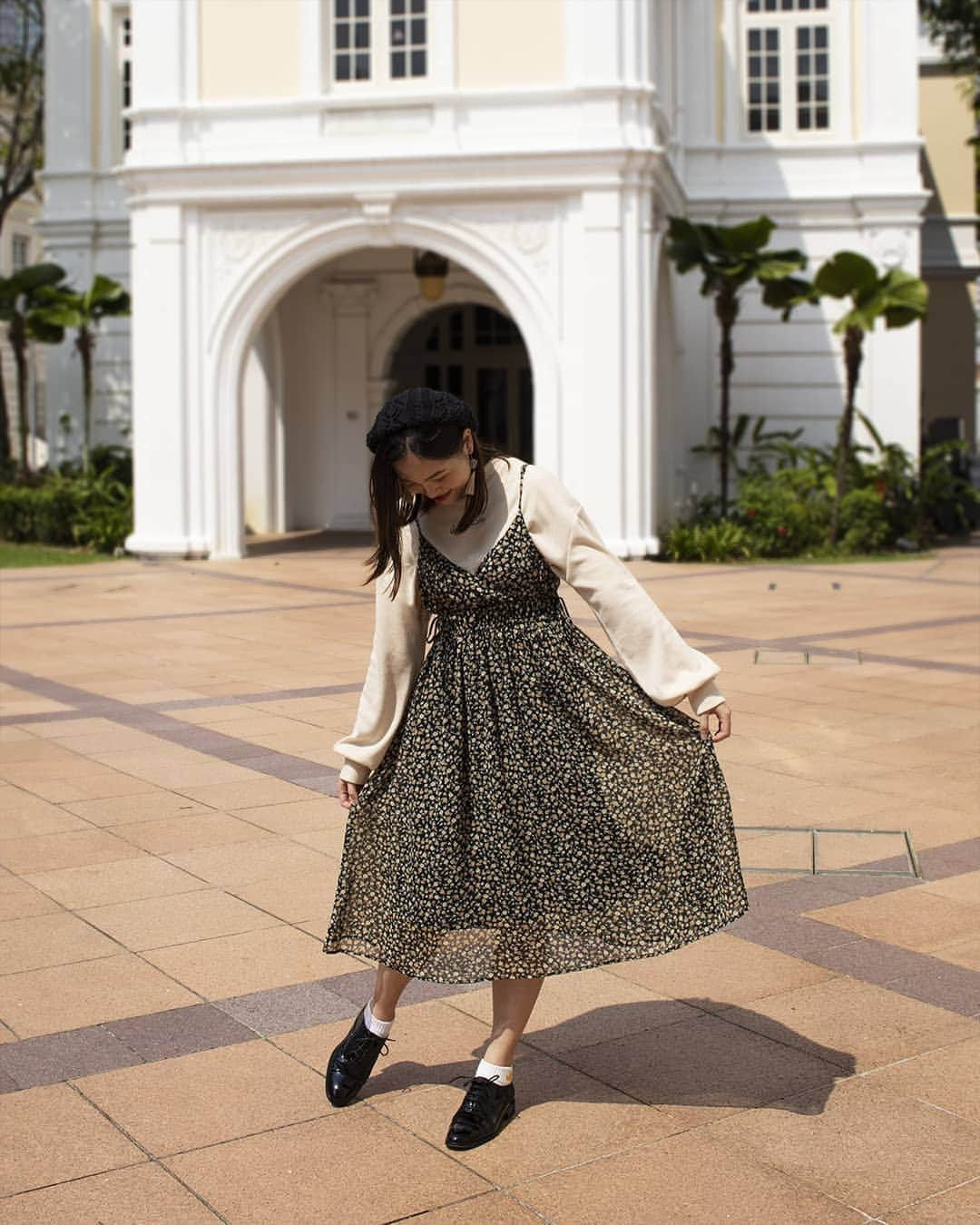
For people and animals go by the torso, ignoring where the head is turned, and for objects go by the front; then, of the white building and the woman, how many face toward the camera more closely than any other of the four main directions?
2

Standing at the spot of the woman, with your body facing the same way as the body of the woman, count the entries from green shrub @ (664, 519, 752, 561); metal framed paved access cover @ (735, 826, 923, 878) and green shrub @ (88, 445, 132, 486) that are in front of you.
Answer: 0

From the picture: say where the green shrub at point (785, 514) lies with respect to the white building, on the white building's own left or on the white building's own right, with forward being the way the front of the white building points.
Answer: on the white building's own left

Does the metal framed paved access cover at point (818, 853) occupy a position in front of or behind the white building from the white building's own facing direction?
in front

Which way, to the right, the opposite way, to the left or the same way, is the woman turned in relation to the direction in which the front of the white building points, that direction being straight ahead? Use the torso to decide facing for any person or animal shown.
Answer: the same way

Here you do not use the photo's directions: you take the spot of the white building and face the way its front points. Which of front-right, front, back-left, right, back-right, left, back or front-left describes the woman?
front

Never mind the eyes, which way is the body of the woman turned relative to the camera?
toward the camera

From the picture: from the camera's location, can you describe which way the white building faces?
facing the viewer

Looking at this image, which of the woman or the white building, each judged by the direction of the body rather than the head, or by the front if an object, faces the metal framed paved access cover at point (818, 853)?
the white building

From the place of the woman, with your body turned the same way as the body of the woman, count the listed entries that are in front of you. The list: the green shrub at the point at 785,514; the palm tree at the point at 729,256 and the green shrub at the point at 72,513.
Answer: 0

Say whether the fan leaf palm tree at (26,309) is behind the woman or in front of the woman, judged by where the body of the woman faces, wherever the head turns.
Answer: behind

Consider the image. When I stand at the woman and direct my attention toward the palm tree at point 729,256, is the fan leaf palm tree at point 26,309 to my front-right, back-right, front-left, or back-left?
front-left

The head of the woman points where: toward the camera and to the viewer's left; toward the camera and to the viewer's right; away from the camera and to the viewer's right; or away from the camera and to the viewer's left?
toward the camera and to the viewer's left
